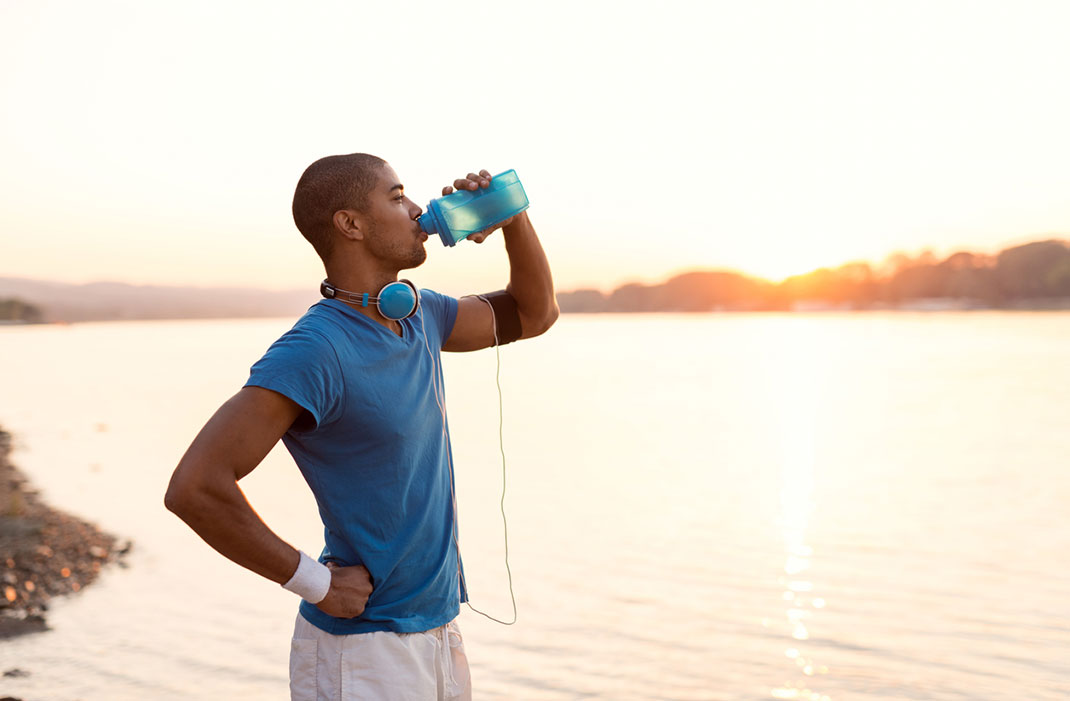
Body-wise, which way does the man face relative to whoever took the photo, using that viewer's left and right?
facing the viewer and to the right of the viewer

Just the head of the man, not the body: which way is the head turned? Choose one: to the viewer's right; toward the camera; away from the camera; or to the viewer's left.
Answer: to the viewer's right
